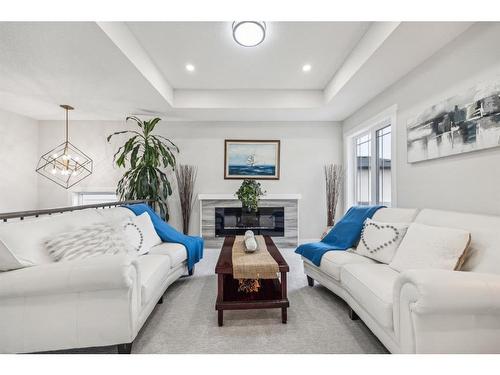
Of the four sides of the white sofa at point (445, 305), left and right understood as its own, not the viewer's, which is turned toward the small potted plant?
right

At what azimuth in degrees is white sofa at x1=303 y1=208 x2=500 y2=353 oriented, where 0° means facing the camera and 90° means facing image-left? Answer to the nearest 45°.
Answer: approximately 45°

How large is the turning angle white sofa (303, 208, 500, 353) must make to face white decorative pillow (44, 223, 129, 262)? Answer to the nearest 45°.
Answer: approximately 45° to its right

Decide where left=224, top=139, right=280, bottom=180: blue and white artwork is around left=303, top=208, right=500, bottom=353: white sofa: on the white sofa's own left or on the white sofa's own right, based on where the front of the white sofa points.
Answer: on the white sofa's own right

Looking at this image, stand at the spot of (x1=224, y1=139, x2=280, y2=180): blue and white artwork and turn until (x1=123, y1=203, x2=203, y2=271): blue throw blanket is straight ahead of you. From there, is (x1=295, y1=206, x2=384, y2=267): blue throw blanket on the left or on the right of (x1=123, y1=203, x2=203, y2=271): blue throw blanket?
left

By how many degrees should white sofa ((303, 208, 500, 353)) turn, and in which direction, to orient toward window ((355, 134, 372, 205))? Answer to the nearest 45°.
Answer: approximately 135° to its right

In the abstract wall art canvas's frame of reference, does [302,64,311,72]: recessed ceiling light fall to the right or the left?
on its right
